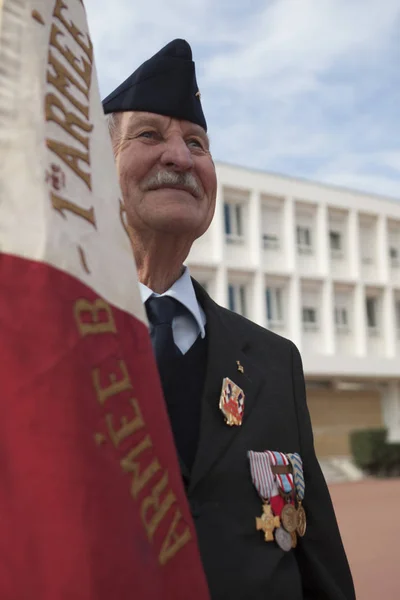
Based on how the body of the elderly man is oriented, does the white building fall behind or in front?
behind

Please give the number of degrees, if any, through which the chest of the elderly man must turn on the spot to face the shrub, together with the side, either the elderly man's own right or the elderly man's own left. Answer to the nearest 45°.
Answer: approximately 180°

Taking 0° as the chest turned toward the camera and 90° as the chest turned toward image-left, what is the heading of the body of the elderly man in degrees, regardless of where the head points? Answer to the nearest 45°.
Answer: approximately 0°
